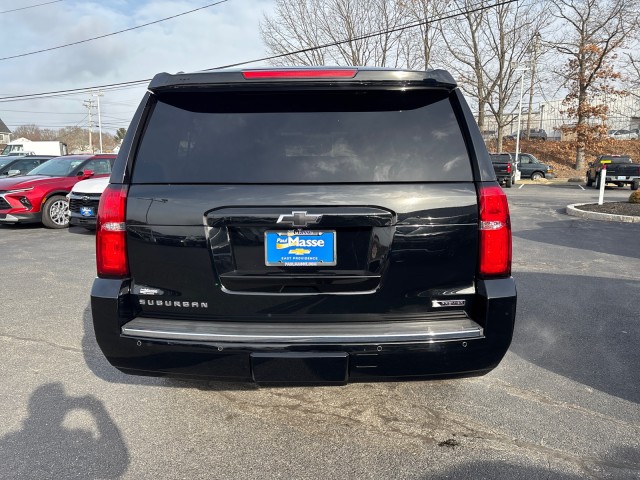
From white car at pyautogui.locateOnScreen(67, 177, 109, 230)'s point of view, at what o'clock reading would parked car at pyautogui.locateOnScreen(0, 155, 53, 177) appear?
The parked car is roughly at 4 o'clock from the white car.

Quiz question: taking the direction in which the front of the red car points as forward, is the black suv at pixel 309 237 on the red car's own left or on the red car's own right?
on the red car's own left

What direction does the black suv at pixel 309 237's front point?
away from the camera

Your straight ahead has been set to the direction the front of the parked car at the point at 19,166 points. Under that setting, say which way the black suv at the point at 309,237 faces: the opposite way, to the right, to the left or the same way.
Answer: the opposite way

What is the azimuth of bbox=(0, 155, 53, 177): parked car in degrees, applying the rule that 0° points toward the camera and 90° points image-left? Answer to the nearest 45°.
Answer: approximately 45°

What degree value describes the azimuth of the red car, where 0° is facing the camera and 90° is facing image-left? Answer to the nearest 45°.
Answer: approximately 45°

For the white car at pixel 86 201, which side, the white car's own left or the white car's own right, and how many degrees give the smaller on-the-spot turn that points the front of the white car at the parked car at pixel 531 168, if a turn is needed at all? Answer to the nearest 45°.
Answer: approximately 180°

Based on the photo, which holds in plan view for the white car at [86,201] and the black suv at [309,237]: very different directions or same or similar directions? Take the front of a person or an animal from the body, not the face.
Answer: very different directions

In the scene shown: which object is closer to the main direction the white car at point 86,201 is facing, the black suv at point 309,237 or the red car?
the black suv

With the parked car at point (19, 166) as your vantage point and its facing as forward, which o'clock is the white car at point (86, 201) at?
The white car is roughly at 10 o'clock from the parked car.

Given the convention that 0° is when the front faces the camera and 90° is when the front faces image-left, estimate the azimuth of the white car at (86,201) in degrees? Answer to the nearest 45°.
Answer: approximately 45°
